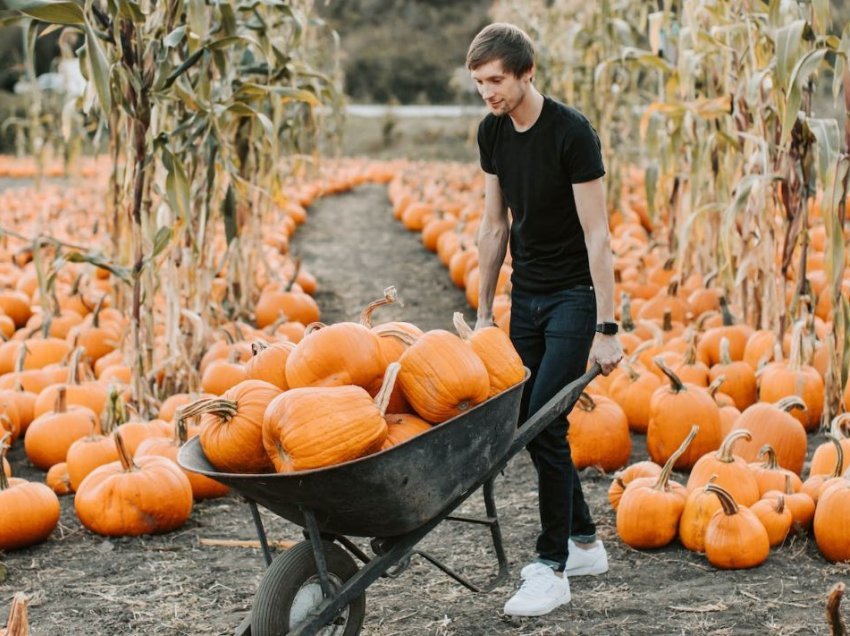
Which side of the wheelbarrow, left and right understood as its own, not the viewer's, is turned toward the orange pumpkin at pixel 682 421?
back

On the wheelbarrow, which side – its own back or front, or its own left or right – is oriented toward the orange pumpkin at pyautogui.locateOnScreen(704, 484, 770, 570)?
back

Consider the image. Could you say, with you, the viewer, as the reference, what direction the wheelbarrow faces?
facing the viewer and to the left of the viewer

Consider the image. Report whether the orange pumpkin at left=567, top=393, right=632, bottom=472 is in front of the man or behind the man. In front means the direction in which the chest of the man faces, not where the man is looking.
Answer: behind

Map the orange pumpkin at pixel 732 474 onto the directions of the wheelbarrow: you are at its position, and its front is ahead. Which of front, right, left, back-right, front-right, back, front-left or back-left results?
back

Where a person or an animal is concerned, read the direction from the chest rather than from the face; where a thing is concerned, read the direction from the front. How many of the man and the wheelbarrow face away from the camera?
0

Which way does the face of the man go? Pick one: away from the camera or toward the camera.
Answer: toward the camera

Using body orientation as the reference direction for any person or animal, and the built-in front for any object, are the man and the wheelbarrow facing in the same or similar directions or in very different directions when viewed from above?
same or similar directions

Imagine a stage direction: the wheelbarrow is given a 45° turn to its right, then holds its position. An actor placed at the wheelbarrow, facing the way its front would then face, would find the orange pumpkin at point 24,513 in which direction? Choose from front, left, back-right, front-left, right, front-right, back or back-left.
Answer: front-right

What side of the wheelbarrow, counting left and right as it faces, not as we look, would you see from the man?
back

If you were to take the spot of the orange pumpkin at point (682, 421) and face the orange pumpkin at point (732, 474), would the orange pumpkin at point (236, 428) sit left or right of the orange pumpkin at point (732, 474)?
right
